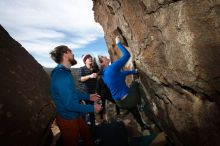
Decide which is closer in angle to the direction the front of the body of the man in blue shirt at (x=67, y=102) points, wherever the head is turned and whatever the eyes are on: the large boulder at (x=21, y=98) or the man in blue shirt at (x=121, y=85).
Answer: the man in blue shirt

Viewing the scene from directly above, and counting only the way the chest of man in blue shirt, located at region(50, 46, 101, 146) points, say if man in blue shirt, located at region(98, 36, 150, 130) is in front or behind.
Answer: in front

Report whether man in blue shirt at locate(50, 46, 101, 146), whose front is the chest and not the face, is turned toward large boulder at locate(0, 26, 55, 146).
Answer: no

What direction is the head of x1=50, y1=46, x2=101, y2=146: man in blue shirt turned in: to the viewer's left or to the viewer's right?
to the viewer's right

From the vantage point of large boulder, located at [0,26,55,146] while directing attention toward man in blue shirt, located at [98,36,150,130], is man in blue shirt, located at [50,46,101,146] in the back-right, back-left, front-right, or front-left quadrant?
front-right

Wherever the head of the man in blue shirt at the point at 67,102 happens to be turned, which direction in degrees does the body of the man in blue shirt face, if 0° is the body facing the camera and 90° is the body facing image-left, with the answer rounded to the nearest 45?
approximately 270°
